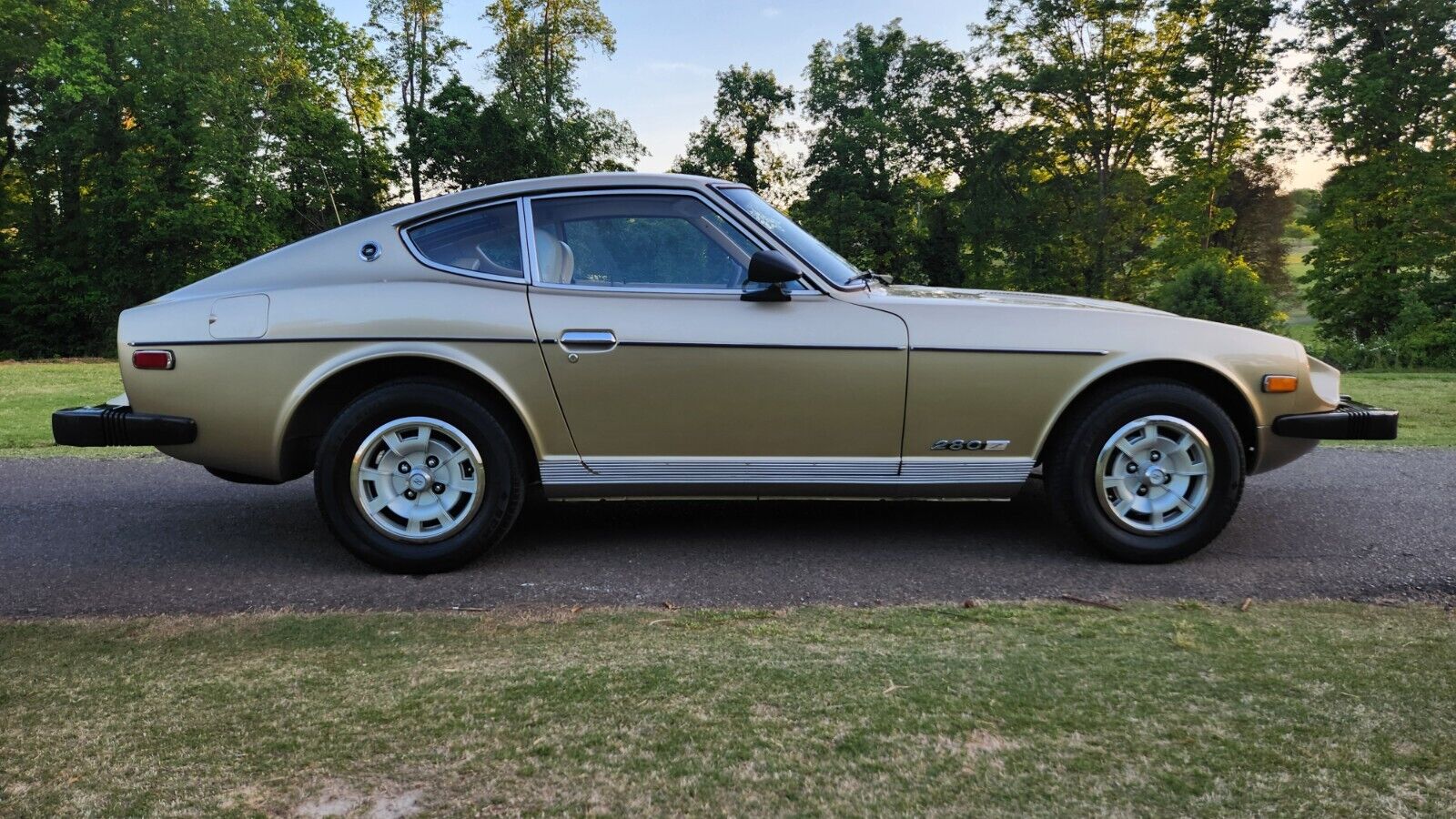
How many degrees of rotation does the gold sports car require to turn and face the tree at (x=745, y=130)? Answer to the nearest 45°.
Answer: approximately 90° to its left

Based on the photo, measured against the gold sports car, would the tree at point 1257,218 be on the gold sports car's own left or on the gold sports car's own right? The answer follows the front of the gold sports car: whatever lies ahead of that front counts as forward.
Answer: on the gold sports car's own left

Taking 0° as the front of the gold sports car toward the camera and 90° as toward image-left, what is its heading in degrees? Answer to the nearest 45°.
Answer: approximately 270°

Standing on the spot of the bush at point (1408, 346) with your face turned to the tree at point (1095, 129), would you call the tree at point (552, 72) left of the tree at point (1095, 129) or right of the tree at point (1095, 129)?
left

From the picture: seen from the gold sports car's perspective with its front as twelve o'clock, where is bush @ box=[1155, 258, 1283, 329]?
The bush is roughly at 10 o'clock from the gold sports car.

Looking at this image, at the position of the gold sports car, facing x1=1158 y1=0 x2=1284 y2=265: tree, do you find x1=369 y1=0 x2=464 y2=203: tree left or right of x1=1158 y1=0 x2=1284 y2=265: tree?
left

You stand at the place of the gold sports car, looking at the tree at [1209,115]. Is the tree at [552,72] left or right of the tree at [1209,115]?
left

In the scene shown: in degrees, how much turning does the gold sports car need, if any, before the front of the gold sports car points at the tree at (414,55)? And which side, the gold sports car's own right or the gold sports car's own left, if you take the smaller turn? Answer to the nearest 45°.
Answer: approximately 90° to the gold sports car's own left

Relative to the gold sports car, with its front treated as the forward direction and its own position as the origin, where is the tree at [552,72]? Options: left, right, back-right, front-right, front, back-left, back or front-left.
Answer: left

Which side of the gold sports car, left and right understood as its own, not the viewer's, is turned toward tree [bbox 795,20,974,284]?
left
